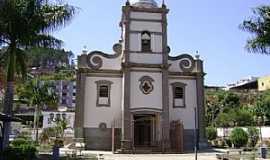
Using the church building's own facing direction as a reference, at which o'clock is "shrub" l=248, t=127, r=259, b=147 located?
The shrub is roughly at 8 o'clock from the church building.

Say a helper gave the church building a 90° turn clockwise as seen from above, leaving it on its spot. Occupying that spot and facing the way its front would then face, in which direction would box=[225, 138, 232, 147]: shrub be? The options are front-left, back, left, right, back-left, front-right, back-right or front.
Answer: back-right

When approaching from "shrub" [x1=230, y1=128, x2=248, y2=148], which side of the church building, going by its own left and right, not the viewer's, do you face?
left

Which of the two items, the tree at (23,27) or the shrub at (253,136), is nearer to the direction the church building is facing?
the tree

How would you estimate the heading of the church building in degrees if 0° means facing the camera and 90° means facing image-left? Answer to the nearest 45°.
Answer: approximately 0°
